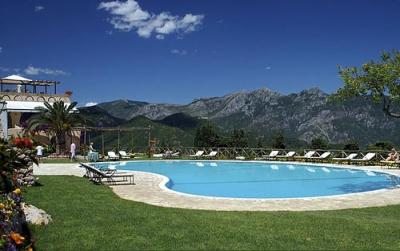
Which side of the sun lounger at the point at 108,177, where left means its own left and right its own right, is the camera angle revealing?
right

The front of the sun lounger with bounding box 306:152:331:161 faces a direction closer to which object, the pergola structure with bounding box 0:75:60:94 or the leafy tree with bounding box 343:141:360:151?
the pergola structure

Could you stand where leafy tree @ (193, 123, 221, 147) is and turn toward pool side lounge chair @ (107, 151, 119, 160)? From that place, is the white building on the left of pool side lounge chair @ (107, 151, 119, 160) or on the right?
right

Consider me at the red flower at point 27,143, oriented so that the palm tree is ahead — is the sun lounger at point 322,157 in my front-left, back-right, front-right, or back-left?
front-right

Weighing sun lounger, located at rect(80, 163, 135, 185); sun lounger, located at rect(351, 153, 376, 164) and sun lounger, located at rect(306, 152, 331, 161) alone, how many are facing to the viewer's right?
1

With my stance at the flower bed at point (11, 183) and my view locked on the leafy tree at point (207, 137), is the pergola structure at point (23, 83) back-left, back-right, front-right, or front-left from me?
front-left

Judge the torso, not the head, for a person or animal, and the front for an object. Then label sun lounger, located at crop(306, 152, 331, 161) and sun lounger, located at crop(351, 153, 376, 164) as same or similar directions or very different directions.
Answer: same or similar directions

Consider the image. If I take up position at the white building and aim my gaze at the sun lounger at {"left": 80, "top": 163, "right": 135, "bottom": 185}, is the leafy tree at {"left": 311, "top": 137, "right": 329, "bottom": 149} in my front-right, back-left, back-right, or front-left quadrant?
front-left
